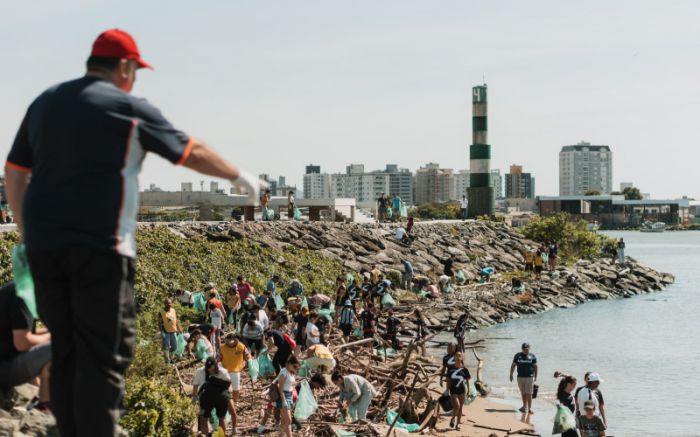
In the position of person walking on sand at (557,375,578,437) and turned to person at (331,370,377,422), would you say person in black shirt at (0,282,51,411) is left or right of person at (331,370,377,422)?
left

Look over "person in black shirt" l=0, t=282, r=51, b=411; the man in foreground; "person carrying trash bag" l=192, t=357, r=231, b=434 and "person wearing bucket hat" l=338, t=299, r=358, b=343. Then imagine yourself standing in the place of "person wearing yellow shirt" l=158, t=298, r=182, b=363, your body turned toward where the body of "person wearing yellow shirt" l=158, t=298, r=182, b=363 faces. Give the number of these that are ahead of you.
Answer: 3

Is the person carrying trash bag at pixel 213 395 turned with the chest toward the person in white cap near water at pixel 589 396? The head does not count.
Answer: no

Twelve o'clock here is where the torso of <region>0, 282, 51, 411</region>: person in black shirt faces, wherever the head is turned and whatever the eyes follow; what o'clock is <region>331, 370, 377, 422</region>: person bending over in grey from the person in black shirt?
The person bending over in grey is roughly at 10 o'clock from the person in black shirt.

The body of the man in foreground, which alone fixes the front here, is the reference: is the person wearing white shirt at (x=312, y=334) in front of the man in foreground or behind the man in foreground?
in front

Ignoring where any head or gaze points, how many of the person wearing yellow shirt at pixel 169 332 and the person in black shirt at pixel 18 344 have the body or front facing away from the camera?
0

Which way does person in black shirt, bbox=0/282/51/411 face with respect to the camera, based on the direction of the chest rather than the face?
to the viewer's right

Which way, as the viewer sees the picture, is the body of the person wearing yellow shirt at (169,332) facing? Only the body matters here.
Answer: toward the camera

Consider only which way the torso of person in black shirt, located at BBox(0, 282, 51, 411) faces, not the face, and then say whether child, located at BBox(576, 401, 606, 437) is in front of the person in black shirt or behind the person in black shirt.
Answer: in front

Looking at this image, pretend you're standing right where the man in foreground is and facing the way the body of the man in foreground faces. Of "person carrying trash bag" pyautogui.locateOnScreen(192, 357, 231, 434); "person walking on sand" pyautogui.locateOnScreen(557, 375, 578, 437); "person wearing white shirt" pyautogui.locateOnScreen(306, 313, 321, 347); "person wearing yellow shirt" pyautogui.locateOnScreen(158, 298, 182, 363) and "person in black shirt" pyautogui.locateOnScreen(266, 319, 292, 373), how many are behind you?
0
